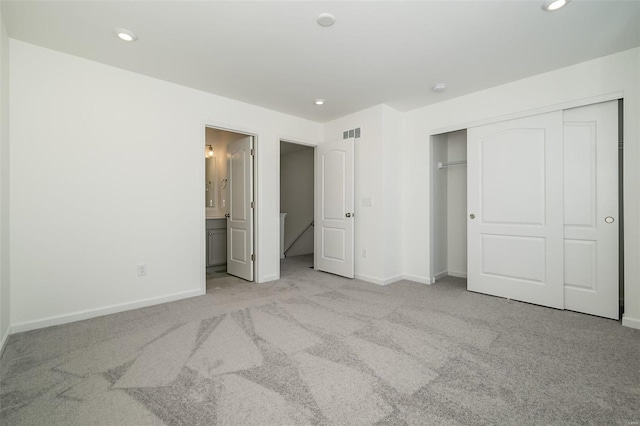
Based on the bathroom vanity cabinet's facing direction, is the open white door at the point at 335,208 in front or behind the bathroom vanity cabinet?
in front

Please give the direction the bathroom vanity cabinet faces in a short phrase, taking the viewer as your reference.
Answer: facing the viewer and to the right of the viewer

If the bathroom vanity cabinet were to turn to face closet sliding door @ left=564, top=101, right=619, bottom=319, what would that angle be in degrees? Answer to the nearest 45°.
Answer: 0° — it already faces it

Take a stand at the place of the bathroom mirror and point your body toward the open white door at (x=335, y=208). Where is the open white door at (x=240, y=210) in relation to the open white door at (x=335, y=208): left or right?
right
